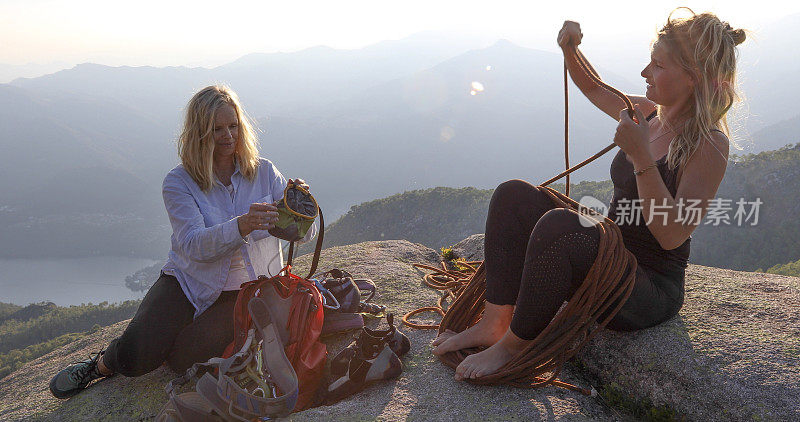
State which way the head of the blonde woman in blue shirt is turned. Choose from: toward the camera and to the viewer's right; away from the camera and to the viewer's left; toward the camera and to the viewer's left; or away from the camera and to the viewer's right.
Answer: toward the camera and to the viewer's right

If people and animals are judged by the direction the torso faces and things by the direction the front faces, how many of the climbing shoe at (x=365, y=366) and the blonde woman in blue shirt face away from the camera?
0

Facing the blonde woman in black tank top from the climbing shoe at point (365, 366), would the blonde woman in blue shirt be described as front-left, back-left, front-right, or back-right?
back-left

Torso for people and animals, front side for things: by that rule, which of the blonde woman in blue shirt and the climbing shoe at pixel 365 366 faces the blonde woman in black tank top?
the blonde woman in blue shirt

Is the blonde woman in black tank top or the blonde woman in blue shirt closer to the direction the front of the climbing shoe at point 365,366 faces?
the blonde woman in blue shirt

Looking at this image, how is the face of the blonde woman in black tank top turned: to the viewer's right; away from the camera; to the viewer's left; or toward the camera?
to the viewer's left

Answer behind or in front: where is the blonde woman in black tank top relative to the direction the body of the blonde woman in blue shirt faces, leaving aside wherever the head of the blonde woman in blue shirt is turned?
in front
